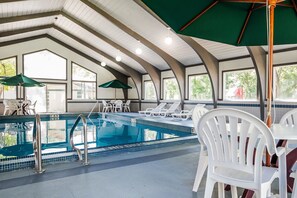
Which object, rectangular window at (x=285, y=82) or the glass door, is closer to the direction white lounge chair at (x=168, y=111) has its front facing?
the glass door

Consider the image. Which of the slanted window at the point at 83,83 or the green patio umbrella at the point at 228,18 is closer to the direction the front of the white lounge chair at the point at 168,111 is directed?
the slanted window

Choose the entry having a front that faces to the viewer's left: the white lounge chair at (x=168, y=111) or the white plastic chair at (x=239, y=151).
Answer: the white lounge chair

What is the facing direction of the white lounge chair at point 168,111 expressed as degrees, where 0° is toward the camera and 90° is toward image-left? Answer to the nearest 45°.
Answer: approximately 90°

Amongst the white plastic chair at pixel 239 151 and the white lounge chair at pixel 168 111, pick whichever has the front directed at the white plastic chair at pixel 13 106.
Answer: the white lounge chair

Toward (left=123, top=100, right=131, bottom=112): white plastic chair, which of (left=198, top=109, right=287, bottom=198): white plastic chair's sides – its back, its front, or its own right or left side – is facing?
left

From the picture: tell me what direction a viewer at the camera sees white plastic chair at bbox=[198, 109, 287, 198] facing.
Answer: facing away from the viewer and to the right of the viewer

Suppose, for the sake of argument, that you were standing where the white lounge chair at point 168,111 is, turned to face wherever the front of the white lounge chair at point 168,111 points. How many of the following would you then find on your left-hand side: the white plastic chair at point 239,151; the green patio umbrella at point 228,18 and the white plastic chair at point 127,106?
2

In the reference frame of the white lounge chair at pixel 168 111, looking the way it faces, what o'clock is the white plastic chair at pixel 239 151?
The white plastic chair is roughly at 9 o'clock from the white lounge chair.

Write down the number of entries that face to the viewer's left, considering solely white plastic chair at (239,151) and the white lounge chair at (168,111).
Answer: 1
